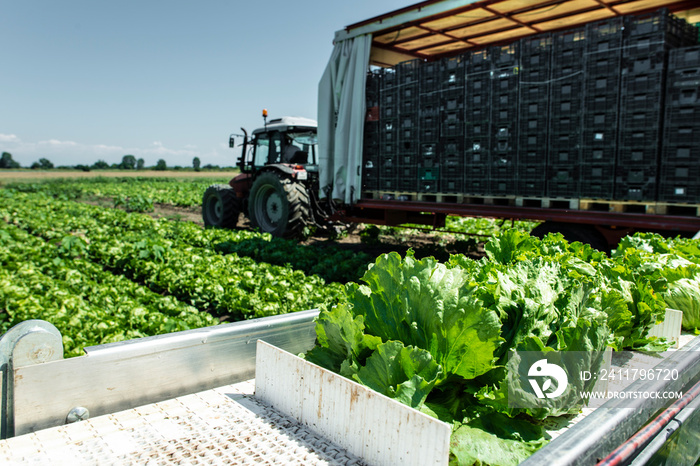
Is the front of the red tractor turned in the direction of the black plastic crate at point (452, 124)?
no

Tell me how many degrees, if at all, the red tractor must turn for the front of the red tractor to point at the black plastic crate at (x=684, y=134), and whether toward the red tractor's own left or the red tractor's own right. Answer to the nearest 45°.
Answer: approximately 180°

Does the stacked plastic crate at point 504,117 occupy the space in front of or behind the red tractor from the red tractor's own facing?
behind

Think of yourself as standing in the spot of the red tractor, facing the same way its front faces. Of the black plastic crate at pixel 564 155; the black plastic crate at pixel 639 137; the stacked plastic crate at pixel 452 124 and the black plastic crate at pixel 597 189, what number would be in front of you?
0

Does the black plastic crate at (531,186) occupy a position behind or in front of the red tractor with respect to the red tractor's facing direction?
behind

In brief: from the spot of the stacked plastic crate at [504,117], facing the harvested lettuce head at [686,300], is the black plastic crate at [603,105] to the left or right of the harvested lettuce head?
left

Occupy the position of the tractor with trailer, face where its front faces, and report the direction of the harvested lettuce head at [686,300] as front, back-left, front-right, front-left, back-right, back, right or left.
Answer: back-left

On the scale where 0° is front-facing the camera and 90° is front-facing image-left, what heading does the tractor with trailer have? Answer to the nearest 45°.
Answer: approximately 135°

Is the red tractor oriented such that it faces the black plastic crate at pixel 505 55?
no
